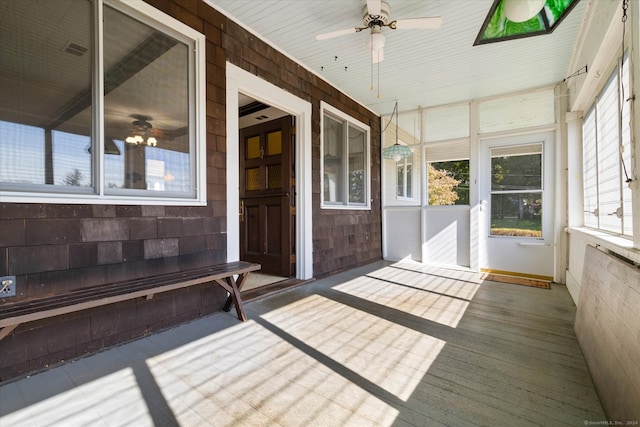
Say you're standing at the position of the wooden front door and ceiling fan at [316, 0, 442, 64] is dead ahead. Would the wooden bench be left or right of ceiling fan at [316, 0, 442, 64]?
right

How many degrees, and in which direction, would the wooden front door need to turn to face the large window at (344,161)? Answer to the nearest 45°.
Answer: approximately 135° to its left

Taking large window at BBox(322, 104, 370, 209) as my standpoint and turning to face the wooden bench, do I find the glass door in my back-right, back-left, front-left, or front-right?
back-left

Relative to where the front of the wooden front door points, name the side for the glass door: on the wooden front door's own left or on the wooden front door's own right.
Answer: on the wooden front door's own left

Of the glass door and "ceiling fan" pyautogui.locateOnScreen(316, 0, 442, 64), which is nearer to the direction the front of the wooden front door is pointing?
the ceiling fan

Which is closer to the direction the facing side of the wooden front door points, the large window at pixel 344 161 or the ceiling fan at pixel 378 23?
the ceiling fan
